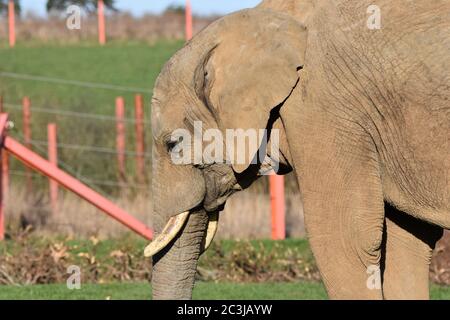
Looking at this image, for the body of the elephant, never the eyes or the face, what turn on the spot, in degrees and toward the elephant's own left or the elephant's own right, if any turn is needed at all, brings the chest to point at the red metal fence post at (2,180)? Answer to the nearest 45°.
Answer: approximately 45° to the elephant's own right

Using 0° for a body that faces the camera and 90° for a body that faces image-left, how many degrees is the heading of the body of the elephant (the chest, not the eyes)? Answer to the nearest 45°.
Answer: approximately 90°

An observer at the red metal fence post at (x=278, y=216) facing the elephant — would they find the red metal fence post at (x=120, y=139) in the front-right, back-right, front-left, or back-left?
back-right

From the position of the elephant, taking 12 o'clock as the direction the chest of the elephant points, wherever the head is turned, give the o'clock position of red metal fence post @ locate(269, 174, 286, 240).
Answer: The red metal fence post is roughly at 3 o'clock from the elephant.

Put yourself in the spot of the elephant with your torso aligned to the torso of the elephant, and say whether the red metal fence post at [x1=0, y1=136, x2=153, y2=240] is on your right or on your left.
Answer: on your right
